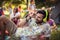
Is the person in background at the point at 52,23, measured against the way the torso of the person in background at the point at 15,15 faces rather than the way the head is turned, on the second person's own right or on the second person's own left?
on the second person's own left

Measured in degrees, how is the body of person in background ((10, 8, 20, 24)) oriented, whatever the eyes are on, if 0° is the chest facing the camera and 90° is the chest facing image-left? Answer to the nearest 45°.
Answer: approximately 0°

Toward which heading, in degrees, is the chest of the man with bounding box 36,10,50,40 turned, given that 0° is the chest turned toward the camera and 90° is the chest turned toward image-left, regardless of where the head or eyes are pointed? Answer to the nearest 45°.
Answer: approximately 45°
